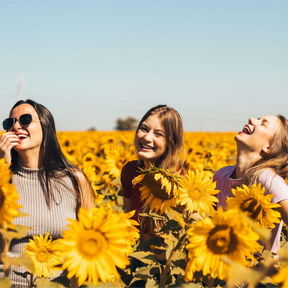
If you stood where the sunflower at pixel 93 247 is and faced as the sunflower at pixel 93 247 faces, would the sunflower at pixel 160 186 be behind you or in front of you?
behind

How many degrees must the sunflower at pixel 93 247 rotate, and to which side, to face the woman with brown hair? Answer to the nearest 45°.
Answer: approximately 180°

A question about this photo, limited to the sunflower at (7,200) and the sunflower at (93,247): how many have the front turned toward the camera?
2

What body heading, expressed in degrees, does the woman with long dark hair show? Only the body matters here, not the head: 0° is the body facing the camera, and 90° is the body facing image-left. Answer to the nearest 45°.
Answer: approximately 45°

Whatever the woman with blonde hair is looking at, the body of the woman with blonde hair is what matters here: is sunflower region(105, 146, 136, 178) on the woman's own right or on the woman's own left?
on the woman's own right

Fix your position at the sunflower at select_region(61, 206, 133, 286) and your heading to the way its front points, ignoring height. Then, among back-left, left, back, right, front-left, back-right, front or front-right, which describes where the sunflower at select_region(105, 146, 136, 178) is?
back

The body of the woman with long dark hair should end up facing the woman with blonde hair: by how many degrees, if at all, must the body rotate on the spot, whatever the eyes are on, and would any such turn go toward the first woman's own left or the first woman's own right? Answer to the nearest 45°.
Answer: approximately 135° to the first woman's own left

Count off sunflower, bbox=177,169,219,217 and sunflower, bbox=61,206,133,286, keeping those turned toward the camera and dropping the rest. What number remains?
2
